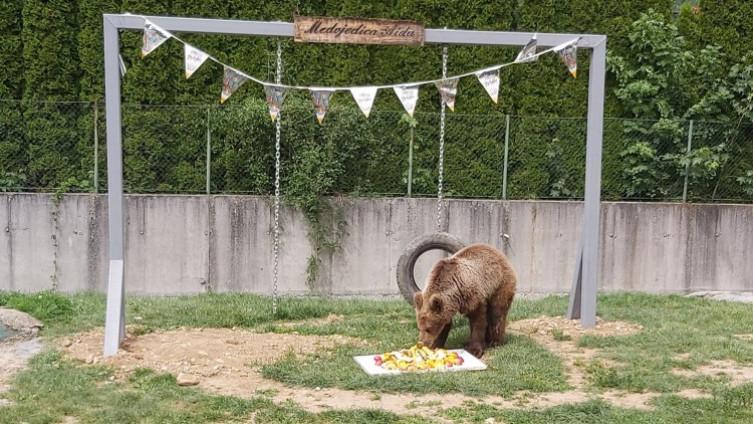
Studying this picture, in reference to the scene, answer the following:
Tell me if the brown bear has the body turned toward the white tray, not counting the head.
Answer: yes

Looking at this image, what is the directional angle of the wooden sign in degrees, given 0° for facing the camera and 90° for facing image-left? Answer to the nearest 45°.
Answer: approximately 0°

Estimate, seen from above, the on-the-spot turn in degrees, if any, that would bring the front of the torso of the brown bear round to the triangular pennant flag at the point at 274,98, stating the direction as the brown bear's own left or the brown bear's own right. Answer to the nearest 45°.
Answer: approximately 45° to the brown bear's own right

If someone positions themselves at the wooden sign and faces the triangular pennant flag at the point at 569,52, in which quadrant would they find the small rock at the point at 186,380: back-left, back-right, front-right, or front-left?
back-right

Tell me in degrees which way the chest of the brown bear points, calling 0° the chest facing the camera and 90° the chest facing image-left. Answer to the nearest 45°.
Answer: approximately 45°
